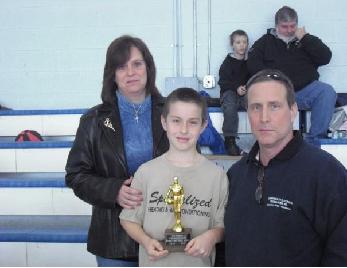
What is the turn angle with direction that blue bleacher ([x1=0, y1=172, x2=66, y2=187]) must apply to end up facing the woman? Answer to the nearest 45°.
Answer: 0° — it already faces them

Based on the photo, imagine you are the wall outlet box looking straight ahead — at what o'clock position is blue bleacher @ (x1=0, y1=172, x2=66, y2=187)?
The blue bleacher is roughly at 1 o'clock from the wall outlet box.

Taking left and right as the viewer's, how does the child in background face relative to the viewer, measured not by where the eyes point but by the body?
facing the viewer and to the right of the viewer

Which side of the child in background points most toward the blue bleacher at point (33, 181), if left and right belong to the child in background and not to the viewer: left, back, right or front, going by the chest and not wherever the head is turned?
right

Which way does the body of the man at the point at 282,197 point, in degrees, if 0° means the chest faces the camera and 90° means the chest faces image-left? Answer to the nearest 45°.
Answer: approximately 45°

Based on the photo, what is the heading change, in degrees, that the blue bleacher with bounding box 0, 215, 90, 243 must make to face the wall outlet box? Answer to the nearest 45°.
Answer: approximately 135° to its left

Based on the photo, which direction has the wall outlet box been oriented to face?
toward the camera

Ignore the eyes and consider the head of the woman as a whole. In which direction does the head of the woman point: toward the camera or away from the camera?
toward the camera

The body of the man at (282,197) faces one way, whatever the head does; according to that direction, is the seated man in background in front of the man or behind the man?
behind

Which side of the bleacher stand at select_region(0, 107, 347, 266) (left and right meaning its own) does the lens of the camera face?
front

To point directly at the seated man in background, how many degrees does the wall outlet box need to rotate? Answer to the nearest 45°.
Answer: approximately 45° to its left

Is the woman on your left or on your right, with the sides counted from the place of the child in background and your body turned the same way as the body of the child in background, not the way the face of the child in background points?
on your right

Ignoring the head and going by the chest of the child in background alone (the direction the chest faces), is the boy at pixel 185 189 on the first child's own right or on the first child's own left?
on the first child's own right

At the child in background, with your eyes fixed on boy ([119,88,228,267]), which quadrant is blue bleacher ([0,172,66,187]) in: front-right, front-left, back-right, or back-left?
front-right

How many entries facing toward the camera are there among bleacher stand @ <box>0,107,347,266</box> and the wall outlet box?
2
